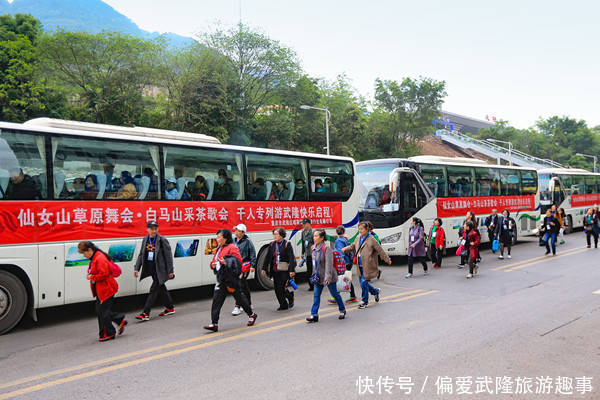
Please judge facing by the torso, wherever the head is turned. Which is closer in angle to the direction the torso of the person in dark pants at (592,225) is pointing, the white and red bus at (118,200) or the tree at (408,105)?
the white and red bus

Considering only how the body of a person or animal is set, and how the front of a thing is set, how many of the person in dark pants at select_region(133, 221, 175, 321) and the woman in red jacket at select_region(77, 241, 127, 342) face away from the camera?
0

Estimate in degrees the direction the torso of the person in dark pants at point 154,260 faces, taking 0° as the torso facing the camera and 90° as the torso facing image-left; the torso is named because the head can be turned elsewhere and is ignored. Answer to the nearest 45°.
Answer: approximately 45°

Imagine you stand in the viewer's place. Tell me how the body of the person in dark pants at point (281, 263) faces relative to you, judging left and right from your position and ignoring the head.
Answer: facing the viewer and to the left of the viewer

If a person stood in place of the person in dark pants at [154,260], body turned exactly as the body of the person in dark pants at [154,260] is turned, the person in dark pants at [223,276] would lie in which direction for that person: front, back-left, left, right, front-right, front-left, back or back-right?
left

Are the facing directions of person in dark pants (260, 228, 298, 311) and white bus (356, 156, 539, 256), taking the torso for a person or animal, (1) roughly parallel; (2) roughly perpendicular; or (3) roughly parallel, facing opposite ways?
roughly parallel

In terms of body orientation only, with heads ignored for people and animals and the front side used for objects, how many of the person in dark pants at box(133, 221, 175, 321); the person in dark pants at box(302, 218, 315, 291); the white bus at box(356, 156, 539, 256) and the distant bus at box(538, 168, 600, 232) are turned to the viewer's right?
0

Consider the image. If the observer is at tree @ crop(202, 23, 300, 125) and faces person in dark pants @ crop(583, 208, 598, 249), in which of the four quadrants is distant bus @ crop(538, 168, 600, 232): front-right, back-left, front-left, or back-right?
front-left

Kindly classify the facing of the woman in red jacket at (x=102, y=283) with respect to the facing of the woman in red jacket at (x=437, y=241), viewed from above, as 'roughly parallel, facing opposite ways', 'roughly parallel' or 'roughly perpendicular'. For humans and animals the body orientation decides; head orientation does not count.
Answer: roughly parallel

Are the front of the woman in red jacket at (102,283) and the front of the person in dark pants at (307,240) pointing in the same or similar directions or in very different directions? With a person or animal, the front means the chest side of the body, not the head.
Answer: same or similar directions

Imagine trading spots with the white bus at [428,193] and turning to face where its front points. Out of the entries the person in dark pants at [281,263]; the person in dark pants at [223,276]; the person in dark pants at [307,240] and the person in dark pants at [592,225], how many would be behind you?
1

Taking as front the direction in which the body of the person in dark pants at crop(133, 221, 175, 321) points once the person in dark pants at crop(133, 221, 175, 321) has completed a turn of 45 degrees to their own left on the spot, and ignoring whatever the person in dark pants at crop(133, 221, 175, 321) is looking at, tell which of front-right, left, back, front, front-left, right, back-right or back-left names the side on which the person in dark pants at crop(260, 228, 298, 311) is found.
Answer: left

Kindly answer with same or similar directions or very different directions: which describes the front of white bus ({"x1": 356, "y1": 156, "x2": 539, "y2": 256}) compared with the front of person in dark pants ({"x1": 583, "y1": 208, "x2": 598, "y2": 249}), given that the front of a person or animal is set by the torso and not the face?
same or similar directions
